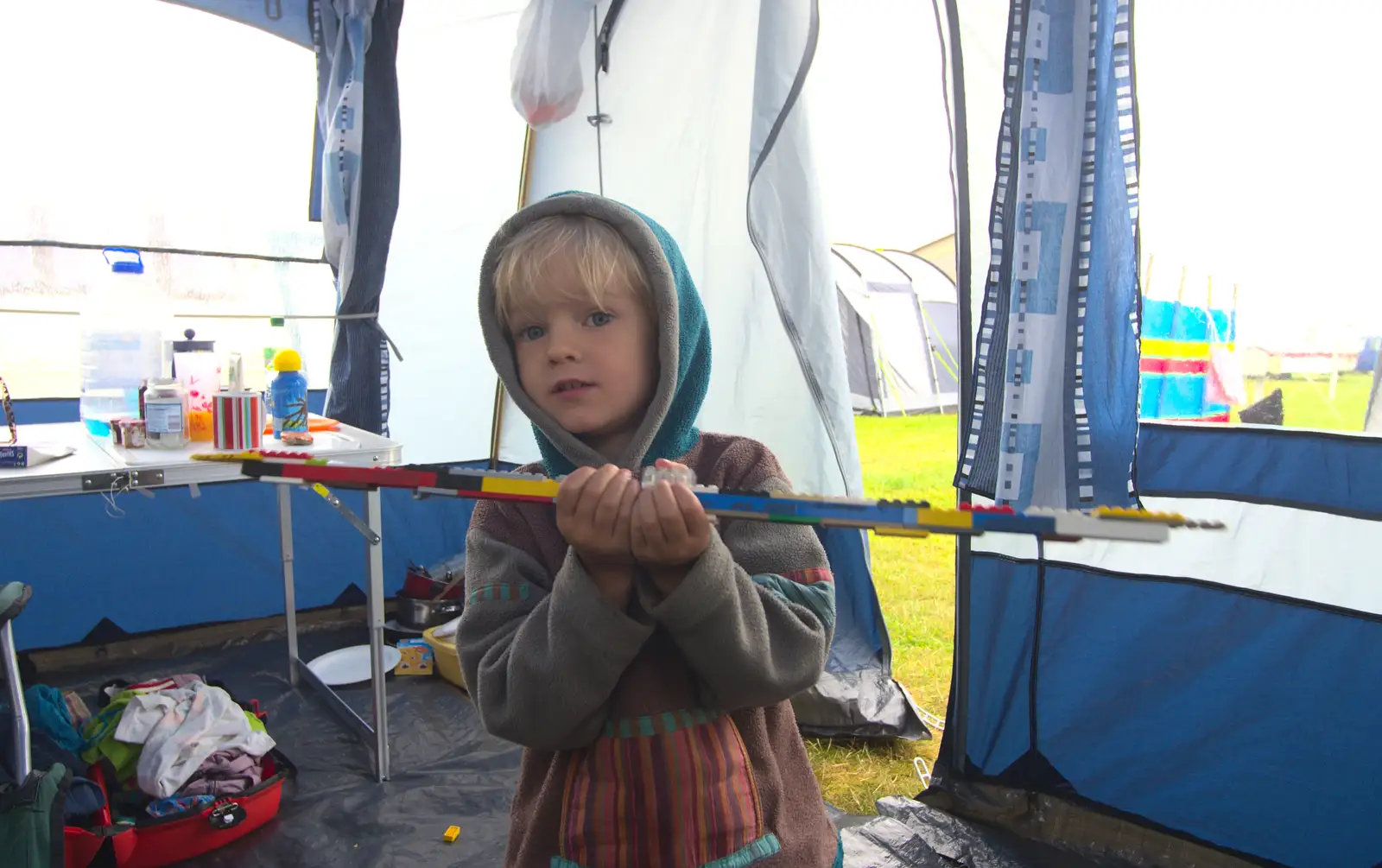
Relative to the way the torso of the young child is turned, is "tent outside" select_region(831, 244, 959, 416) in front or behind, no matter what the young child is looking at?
behind

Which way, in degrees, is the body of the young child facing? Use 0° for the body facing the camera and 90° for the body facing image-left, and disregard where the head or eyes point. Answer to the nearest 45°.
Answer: approximately 0°

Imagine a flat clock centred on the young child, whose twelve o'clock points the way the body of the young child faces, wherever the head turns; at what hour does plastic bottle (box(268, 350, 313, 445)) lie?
The plastic bottle is roughly at 5 o'clock from the young child.

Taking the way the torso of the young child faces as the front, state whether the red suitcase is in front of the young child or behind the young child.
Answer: behind

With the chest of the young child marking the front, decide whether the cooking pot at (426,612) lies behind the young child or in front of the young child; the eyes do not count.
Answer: behind

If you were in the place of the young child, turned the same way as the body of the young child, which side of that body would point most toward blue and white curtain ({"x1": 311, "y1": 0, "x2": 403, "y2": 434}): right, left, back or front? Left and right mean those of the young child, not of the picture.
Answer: back

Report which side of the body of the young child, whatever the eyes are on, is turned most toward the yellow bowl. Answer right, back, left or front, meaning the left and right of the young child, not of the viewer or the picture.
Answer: back
